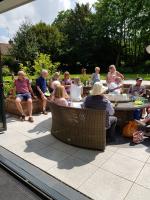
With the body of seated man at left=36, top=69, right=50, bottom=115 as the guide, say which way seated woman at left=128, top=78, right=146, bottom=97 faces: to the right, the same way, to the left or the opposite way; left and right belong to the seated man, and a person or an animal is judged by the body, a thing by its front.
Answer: to the right

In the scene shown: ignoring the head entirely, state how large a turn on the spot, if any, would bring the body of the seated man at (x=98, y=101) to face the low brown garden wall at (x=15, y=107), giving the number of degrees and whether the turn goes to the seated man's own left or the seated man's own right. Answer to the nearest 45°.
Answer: approximately 90° to the seated man's own left

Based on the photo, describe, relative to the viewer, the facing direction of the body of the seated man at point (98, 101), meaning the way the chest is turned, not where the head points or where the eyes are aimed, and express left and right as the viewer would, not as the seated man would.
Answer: facing away from the viewer and to the right of the viewer

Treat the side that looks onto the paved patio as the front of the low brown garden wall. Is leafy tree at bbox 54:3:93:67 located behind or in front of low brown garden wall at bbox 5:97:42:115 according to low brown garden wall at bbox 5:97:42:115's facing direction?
behind

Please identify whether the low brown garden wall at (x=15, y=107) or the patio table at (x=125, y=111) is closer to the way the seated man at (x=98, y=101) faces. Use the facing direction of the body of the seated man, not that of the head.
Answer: the patio table

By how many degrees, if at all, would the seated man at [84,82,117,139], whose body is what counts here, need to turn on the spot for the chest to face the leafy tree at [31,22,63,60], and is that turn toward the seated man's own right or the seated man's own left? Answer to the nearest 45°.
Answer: approximately 45° to the seated man's own left

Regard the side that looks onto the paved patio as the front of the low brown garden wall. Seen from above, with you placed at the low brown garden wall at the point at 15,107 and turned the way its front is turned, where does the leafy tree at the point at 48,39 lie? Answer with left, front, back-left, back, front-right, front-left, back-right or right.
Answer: back
